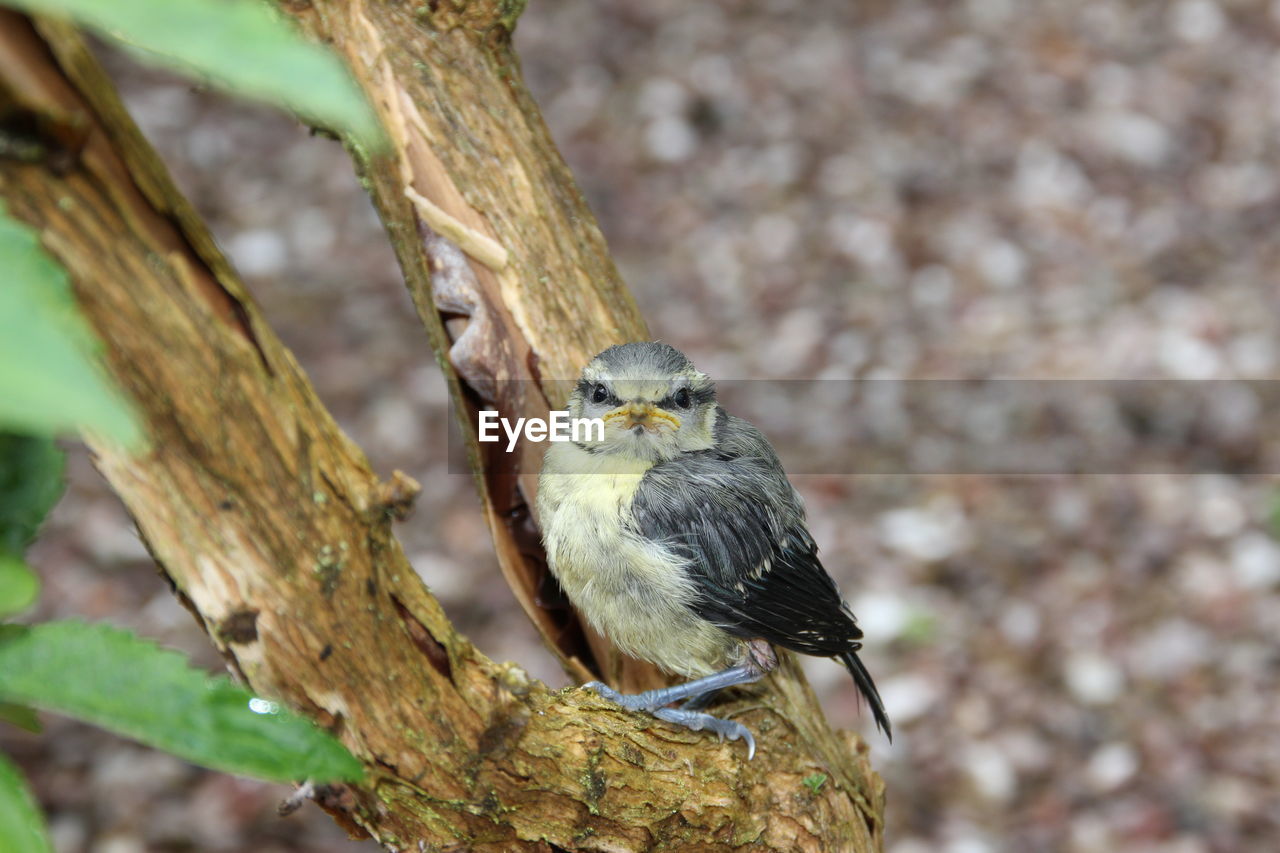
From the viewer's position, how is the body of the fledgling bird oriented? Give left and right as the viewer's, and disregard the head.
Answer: facing the viewer and to the left of the viewer

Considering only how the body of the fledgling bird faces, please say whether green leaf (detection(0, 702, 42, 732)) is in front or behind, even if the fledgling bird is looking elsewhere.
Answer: in front

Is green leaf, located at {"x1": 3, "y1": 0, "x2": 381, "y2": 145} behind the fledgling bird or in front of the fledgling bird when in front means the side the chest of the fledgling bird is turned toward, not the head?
in front

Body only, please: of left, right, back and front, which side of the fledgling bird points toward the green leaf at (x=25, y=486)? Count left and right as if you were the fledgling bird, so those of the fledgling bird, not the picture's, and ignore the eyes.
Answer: front

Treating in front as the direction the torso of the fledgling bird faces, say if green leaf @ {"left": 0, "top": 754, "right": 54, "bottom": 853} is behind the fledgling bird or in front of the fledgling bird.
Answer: in front
